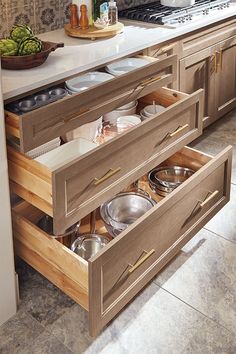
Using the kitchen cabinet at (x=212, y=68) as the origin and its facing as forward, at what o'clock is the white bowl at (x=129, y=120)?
The white bowl is roughly at 2 o'clock from the kitchen cabinet.

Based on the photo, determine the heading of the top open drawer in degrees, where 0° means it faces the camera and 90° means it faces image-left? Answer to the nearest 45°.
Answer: approximately 315°

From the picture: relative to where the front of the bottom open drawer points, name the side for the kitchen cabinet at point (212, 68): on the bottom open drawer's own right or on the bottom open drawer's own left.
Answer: on the bottom open drawer's own left

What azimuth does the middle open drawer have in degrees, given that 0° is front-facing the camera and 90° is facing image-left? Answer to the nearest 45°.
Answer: approximately 315°

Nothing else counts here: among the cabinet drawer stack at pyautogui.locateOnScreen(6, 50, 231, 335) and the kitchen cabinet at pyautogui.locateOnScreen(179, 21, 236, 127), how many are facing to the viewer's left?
0

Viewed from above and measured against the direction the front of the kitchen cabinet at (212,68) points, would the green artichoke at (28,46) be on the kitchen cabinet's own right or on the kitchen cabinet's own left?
on the kitchen cabinet's own right

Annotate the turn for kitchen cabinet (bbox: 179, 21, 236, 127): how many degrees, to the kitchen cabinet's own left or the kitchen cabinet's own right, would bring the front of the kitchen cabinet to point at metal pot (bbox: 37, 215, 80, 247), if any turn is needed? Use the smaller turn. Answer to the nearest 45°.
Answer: approximately 45° to the kitchen cabinet's own right

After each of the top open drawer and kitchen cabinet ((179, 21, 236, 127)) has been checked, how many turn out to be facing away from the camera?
0
